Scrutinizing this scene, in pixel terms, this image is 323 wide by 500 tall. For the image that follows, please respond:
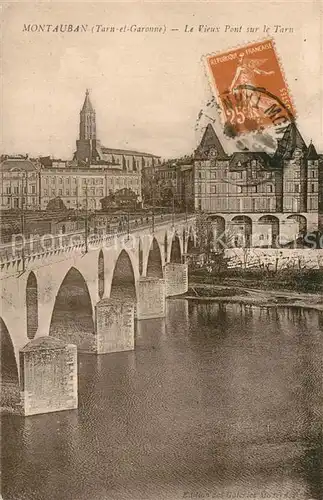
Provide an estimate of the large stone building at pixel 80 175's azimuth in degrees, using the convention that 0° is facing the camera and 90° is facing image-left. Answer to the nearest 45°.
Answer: approximately 0°
